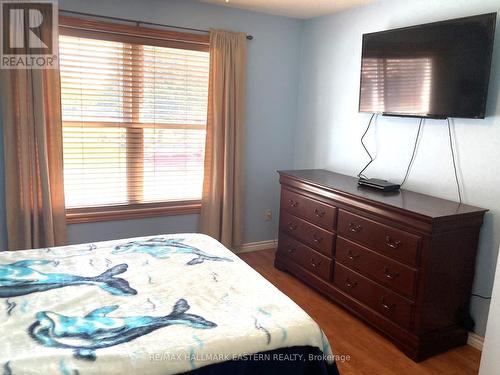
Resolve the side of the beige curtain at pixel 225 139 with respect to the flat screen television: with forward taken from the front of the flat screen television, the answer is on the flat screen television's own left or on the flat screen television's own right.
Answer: on the flat screen television's own right

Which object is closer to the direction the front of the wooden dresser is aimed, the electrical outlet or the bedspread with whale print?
the bedspread with whale print

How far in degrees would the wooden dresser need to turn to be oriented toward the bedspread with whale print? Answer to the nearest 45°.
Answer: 0° — it already faces it

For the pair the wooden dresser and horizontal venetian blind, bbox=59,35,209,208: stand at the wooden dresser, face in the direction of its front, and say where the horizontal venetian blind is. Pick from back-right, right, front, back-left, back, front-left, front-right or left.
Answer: front-right

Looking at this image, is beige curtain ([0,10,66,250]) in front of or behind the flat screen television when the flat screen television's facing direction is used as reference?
in front

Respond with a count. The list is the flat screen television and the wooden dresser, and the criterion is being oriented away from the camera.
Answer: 0

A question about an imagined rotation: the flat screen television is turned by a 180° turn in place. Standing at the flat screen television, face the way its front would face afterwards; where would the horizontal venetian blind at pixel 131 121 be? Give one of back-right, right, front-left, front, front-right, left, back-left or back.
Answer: back-left

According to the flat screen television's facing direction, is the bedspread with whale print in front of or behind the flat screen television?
in front

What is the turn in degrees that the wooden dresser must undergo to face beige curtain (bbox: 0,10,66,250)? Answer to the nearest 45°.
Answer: approximately 45° to its right

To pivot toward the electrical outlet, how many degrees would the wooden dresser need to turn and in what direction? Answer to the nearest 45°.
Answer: approximately 90° to its right

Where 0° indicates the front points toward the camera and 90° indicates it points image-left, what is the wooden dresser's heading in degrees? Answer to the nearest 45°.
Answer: approximately 45°
